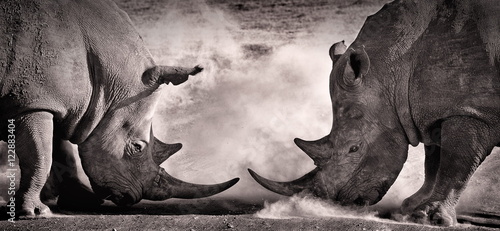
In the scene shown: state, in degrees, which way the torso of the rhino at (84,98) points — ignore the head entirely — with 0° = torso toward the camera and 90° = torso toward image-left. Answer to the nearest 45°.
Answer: approximately 270°

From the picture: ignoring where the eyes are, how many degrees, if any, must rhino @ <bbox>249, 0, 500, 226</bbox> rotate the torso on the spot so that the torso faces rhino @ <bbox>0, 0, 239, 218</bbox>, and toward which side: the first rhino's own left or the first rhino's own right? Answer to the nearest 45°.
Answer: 0° — it already faces it

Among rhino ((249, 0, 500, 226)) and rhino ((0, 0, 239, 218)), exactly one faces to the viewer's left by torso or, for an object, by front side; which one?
rhino ((249, 0, 500, 226))

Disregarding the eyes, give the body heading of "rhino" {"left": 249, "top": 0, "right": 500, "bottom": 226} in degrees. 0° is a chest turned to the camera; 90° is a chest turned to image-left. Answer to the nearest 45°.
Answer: approximately 90°

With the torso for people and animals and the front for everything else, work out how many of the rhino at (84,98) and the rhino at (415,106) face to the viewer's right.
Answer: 1
